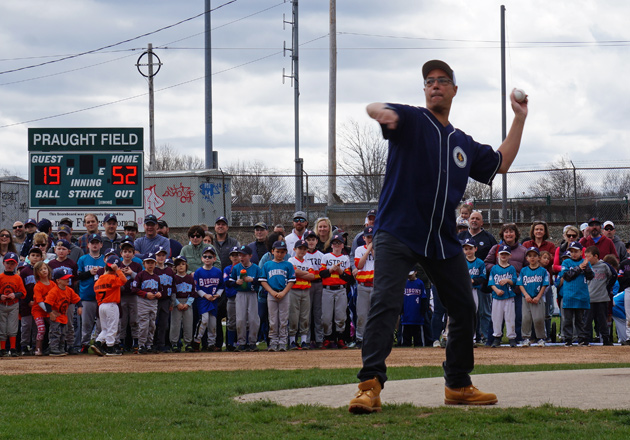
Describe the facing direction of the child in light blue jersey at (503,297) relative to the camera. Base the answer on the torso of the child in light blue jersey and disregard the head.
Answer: toward the camera

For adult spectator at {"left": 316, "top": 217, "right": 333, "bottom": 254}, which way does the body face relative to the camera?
toward the camera

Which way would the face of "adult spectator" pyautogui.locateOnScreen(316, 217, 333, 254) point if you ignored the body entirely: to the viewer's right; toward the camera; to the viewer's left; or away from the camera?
toward the camera

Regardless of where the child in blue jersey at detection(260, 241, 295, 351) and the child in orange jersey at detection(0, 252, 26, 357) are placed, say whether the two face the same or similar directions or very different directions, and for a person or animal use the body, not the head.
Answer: same or similar directions

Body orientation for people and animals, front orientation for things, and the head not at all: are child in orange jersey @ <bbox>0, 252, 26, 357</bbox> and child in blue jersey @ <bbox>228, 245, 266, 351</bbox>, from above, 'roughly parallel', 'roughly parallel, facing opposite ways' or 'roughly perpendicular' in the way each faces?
roughly parallel

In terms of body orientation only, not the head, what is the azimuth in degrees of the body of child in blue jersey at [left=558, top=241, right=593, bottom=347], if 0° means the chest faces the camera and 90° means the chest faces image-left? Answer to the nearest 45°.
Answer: approximately 0°

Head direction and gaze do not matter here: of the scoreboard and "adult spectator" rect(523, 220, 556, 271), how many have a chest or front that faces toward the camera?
2

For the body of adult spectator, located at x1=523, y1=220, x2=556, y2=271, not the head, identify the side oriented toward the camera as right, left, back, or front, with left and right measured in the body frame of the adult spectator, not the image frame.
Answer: front

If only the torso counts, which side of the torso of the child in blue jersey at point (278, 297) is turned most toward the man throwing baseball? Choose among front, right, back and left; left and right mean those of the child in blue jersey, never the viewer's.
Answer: front

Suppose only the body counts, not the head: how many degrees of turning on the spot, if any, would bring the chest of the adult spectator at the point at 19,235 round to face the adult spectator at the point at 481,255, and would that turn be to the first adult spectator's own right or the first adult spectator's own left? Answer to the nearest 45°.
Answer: approximately 45° to the first adult spectator's own left

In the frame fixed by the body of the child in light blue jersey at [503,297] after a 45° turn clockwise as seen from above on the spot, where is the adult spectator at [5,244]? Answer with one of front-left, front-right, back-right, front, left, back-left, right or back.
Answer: front-right

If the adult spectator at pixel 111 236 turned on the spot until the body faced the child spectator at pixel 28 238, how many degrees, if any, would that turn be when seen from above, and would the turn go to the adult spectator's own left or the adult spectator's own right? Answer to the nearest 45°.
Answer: approximately 135° to the adult spectator's own right

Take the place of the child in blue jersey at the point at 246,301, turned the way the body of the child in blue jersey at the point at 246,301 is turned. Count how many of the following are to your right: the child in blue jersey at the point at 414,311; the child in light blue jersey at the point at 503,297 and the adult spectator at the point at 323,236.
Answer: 0
